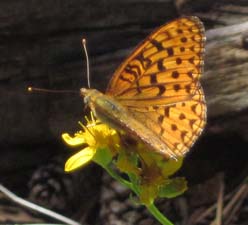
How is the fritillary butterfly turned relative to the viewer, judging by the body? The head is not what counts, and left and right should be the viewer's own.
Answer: facing to the left of the viewer
